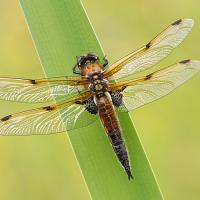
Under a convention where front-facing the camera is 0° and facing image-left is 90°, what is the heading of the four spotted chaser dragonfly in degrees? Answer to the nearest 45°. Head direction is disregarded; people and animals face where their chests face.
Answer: approximately 180°
